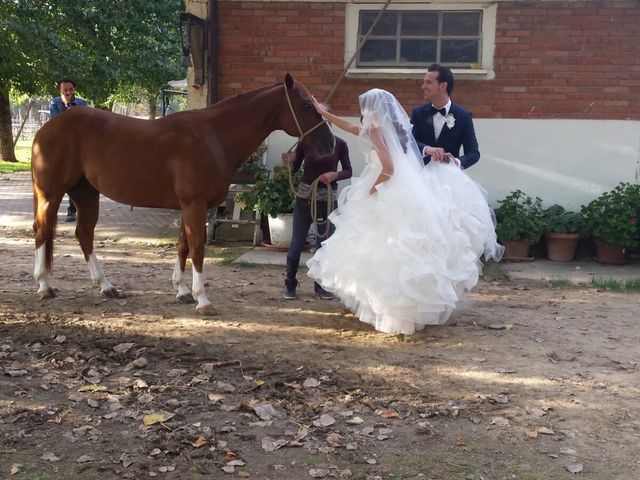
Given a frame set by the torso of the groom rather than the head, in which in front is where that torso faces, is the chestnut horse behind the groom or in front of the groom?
in front

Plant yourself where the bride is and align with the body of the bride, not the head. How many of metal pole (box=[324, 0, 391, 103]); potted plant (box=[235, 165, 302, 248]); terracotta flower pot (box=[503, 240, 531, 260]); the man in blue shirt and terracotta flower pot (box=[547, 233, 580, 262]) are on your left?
0

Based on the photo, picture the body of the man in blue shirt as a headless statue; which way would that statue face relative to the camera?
toward the camera

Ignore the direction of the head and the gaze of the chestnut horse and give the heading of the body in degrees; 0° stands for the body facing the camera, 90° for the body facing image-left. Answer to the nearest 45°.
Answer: approximately 270°

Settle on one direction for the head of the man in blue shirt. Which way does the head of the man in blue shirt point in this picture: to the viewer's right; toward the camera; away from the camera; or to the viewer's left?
toward the camera

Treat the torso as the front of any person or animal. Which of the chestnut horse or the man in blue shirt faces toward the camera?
the man in blue shirt

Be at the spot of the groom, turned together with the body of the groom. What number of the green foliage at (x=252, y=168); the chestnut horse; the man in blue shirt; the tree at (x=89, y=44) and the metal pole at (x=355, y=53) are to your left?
0

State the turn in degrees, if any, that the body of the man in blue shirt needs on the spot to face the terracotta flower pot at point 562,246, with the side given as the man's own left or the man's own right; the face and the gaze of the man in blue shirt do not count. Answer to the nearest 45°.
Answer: approximately 45° to the man's own left

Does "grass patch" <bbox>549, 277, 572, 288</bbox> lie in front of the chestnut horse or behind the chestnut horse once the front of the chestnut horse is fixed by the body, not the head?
in front

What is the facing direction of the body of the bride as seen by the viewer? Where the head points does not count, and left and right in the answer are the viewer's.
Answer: facing to the left of the viewer

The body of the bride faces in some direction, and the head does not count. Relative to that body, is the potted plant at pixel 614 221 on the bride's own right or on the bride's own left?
on the bride's own right

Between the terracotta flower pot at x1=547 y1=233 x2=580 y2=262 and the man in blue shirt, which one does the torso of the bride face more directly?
the man in blue shirt

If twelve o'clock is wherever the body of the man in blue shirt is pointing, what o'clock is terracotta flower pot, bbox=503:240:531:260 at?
The terracotta flower pot is roughly at 10 o'clock from the man in blue shirt.

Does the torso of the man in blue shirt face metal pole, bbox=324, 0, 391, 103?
no

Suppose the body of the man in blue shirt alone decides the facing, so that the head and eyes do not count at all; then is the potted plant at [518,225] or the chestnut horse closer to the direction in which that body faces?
the chestnut horse

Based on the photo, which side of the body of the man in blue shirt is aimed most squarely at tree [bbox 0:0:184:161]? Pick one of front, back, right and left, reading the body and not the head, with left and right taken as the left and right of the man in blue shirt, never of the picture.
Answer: back
